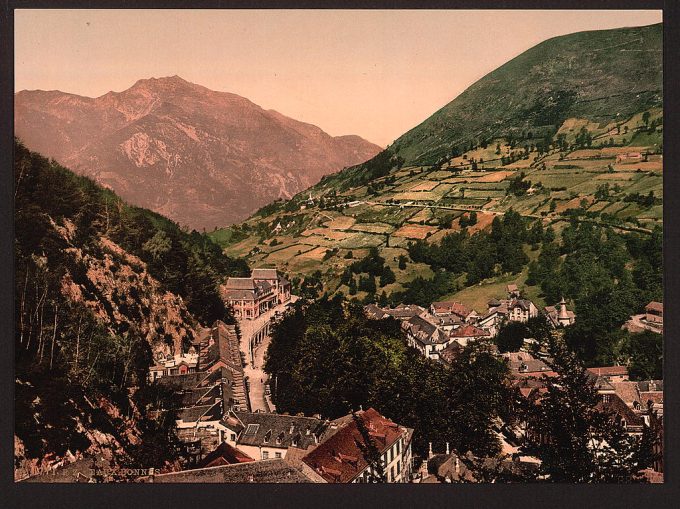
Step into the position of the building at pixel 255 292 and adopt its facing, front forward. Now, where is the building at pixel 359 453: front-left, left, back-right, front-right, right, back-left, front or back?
front

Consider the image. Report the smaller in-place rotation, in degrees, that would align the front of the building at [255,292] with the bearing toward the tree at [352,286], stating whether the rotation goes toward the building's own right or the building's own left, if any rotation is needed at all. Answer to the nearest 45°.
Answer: approximately 45° to the building's own left

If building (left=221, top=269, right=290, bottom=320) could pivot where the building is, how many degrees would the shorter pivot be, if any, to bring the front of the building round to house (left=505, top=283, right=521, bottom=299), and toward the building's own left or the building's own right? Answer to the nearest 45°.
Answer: approximately 45° to the building's own left

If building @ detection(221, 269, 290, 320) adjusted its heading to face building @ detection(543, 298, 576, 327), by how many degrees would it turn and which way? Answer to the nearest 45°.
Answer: approximately 45° to its left

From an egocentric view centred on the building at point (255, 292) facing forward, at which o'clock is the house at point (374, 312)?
The house is roughly at 11 o'clock from the building.

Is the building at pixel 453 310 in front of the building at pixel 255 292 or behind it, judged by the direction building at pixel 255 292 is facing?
in front

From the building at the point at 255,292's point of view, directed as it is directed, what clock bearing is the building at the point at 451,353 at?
the building at the point at 451,353 is roughly at 11 o'clock from the building at the point at 255,292.

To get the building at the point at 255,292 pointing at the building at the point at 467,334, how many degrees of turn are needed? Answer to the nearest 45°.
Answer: approximately 45° to its left

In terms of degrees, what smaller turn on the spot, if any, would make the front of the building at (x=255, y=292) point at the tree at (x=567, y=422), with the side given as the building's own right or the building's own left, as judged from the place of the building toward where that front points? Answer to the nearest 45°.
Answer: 0° — it already faces it

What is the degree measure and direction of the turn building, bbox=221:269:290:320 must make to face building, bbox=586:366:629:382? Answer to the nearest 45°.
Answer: approximately 45° to its left

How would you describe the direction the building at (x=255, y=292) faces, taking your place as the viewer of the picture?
facing the viewer and to the right of the viewer
